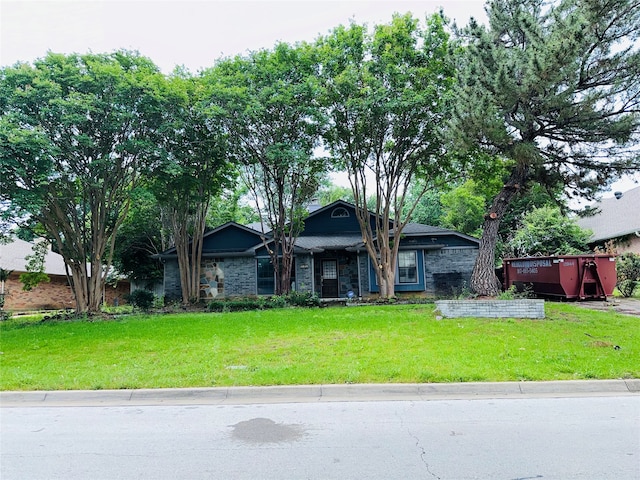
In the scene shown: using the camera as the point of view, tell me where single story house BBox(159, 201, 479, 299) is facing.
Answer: facing the viewer

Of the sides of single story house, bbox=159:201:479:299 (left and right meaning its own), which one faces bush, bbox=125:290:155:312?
right

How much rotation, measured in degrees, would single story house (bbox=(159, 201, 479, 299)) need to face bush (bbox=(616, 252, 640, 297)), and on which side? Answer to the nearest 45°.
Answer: approximately 90° to its left

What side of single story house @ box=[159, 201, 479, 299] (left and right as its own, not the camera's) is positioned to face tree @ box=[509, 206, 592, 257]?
left

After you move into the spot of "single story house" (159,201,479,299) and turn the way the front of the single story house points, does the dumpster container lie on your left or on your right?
on your left

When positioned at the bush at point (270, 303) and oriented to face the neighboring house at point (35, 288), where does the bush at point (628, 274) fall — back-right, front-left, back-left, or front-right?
back-right

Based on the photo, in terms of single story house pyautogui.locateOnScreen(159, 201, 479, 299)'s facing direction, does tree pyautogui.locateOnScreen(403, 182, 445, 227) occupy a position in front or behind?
behind

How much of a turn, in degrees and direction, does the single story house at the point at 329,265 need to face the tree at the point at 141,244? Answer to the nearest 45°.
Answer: approximately 135° to its right

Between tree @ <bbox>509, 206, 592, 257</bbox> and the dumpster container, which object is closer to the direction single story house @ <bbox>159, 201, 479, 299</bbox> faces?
the dumpster container
